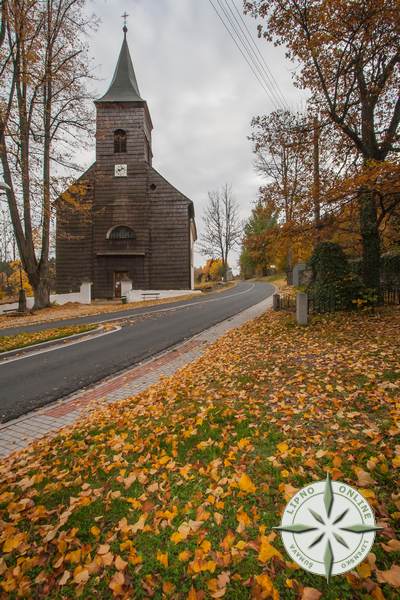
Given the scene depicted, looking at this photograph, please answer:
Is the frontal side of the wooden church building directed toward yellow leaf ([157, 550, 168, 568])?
yes

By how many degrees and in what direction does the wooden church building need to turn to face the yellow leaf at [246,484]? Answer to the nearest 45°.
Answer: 0° — it already faces it

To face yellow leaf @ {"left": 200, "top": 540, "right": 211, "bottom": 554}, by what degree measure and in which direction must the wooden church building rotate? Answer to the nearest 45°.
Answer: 0° — it already faces it

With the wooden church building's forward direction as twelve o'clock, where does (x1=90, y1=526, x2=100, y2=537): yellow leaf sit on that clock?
The yellow leaf is roughly at 12 o'clock from the wooden church building.

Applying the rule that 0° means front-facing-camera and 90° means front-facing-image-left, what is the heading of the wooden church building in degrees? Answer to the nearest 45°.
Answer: approximately 0°

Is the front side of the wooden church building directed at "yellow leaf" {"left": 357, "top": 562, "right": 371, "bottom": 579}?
yes

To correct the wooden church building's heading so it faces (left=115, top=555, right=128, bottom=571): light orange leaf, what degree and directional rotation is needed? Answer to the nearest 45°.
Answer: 0° — it already faces it

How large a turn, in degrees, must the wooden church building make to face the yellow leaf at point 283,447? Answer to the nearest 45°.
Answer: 0° — it already faces it

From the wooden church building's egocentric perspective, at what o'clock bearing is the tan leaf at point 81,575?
The tan leaf is roughly at 12 o'clock from the wooden church building.
